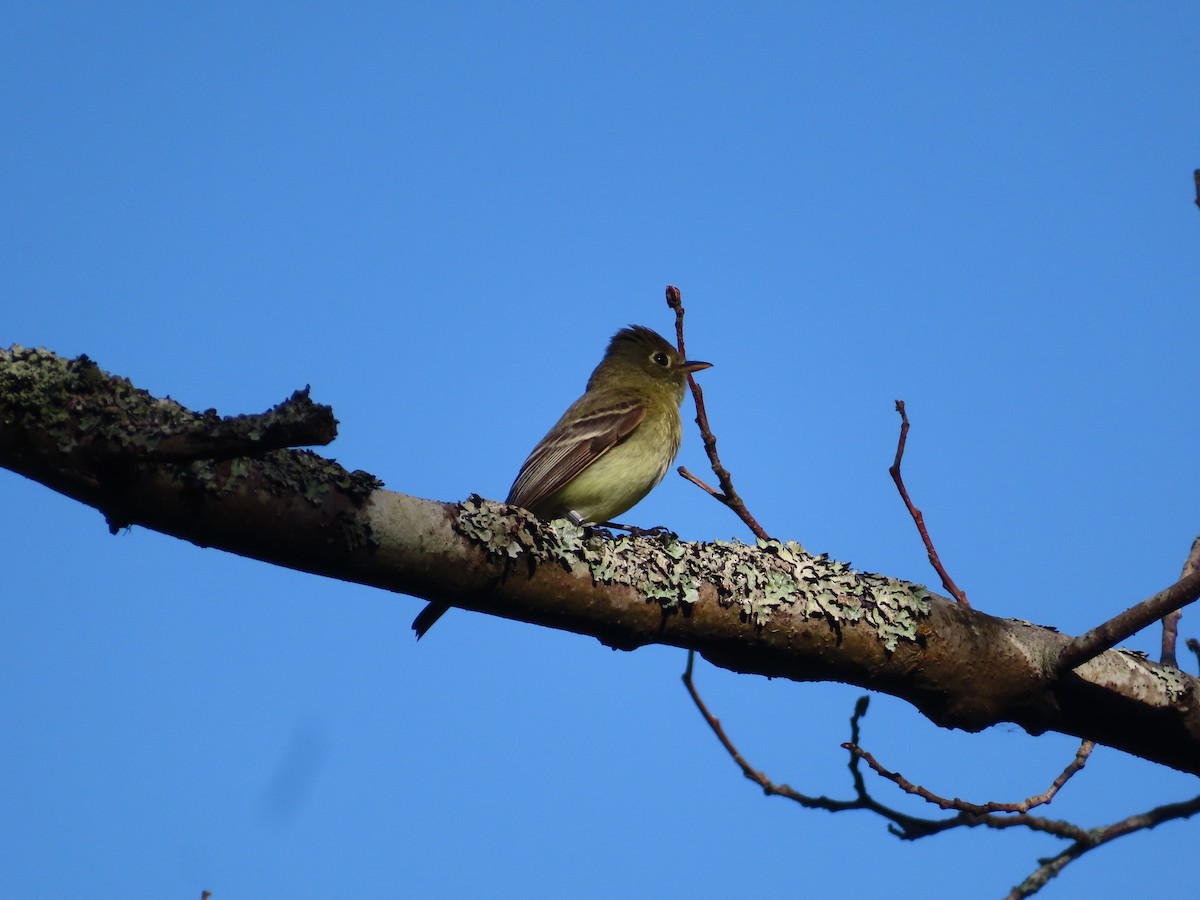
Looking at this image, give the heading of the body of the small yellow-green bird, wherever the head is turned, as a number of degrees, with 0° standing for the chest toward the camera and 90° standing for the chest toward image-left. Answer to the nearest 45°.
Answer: approximately 270°
